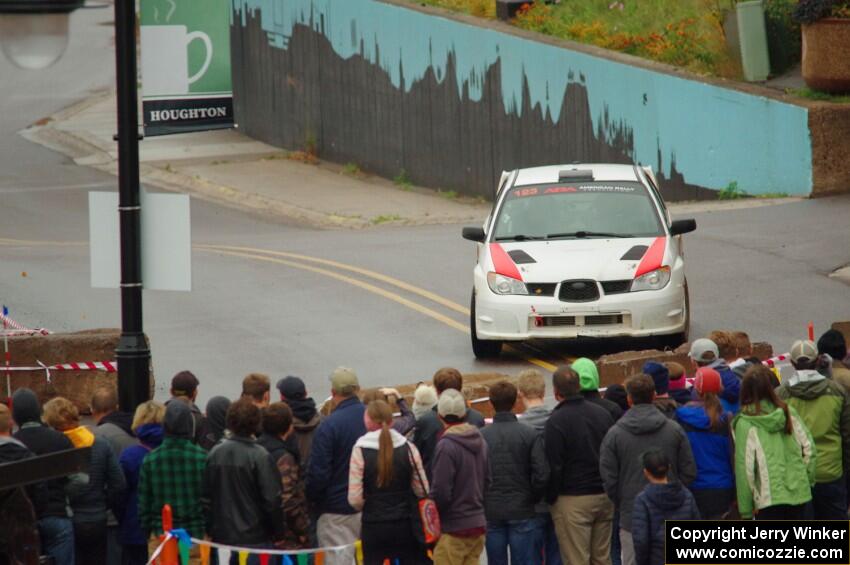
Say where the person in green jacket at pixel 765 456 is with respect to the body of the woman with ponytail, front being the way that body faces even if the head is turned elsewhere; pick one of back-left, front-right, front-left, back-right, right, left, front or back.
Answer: right

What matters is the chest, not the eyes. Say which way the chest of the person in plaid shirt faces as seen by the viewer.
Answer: away from the camera

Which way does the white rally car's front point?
toward the camera

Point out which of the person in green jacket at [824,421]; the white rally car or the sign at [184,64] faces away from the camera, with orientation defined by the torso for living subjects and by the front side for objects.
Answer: the person in green jacket

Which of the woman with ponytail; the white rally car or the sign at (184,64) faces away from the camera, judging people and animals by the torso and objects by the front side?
the woman with ponytail

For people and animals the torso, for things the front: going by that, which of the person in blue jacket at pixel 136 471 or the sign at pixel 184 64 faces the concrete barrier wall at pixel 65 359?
the person in blue jacket

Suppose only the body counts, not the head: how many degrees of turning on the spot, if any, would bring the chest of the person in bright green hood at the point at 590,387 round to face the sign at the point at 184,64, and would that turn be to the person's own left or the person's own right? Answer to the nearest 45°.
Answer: approximately 90° to the person's own left

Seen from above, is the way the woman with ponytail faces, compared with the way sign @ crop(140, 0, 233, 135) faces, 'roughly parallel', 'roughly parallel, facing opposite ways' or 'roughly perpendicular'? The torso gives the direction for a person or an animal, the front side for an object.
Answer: roughly parallel, facing opposite ways

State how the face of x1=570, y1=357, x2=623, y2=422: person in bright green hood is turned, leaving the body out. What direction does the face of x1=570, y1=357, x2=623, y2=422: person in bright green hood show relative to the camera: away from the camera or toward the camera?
away from the camera

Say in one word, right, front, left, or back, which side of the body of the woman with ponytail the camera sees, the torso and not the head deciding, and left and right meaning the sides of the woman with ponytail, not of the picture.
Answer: back

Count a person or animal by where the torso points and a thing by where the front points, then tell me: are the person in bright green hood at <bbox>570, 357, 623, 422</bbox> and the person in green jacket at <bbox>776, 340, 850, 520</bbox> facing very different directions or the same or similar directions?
same or similar directions

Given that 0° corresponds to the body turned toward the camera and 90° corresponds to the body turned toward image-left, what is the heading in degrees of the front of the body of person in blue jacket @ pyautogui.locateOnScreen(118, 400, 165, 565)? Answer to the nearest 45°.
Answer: approximately 180°

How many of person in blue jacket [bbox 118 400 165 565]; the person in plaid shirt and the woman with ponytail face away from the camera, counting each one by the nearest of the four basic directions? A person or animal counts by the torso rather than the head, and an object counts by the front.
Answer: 3

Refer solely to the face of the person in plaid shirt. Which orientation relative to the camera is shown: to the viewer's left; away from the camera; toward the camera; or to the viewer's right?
away from the camera

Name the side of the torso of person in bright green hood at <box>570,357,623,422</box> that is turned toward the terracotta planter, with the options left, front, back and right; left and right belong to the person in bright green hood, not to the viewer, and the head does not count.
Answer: front

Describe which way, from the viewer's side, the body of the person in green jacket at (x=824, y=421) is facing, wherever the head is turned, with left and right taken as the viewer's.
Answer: facing away from the viewer

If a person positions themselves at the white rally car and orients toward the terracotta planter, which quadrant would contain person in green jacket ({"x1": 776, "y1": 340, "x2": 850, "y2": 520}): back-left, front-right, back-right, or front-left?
back-right

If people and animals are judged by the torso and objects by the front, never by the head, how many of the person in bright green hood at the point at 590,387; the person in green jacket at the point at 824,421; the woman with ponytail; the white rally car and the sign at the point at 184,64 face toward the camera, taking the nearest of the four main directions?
2
